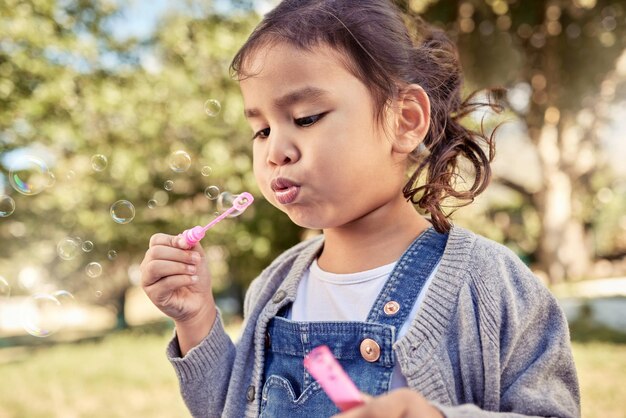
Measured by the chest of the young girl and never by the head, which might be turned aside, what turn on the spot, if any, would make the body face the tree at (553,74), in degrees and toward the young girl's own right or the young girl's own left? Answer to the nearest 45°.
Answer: approximately 135° to the young girl's own right

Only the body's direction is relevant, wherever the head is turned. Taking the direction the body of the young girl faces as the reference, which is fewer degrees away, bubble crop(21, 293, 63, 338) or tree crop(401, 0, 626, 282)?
the bubble

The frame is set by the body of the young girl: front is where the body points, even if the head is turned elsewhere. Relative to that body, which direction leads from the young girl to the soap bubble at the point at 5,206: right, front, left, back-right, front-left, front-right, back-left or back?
right

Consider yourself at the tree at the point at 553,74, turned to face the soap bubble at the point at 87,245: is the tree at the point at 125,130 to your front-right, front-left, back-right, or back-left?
front-right

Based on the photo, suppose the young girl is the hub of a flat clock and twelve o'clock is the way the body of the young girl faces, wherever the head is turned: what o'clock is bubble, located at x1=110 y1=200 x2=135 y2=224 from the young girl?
The bubble is roughly at 3 o'clock from the young girl.

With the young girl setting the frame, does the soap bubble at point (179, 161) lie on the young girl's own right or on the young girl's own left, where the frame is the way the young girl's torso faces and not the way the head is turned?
on the young girl's own right

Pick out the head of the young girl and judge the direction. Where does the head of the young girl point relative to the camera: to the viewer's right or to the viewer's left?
to the viewer's left

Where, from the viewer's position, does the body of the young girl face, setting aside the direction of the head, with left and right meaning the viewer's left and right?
facing the viewer and to the left of the viewer

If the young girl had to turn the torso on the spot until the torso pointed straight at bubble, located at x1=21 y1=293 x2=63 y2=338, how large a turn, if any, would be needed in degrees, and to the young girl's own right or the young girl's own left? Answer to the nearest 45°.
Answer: approximately 90° to the young girl's own right

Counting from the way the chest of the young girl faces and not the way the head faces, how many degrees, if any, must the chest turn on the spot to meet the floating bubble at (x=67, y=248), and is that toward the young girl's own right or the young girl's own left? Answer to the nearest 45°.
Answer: approximately 90° to the young girl's own right

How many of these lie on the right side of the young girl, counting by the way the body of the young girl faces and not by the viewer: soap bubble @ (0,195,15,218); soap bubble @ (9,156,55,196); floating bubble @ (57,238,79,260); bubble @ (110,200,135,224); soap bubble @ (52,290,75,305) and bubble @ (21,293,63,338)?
6

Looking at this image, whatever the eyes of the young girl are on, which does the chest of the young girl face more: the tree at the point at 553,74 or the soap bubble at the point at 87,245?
the soap bubble
